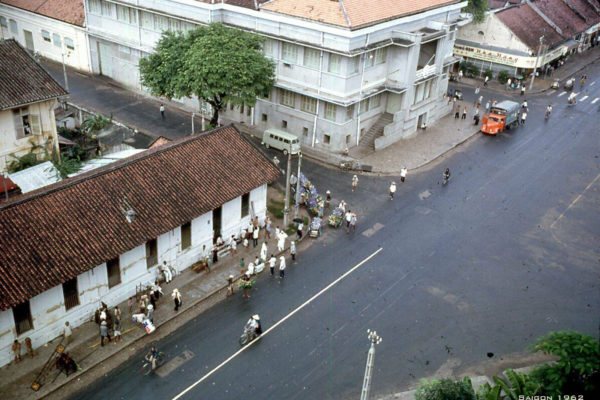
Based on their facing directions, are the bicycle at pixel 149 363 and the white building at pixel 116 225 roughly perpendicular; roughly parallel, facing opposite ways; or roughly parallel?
roughly perpendicular

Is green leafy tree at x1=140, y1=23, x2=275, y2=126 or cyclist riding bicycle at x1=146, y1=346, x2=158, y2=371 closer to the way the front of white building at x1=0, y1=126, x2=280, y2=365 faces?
the cyclist riding bicycle

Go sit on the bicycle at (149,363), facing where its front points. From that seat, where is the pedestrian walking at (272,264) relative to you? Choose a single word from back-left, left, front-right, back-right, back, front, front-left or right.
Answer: back

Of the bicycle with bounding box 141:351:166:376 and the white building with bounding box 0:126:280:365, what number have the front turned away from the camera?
0

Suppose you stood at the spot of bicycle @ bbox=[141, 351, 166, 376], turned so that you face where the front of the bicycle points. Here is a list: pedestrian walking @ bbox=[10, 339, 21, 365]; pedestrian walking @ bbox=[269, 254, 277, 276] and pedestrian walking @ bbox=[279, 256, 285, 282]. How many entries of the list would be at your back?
2

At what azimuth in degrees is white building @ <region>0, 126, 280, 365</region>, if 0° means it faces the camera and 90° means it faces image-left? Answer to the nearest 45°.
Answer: approximately 315°

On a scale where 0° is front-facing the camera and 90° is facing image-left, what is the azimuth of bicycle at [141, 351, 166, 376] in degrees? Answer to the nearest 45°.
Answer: approximately 45°

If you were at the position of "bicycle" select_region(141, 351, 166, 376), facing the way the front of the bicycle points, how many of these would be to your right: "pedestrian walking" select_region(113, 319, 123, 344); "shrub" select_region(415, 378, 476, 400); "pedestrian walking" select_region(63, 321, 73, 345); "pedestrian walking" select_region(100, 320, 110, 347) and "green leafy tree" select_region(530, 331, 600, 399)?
3

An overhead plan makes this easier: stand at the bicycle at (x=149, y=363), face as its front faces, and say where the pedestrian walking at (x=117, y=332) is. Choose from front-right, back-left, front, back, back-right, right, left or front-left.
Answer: right

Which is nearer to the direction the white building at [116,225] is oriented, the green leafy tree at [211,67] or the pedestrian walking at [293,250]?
the pedestrian walking

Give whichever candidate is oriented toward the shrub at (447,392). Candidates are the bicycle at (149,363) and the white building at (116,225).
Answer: the white building

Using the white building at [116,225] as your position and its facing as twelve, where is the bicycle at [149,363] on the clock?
The bicycle is roughly at 1 o'clock from the white building.

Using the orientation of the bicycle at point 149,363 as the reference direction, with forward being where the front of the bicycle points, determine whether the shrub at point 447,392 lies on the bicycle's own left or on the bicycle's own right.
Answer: on the bicycle's own left
